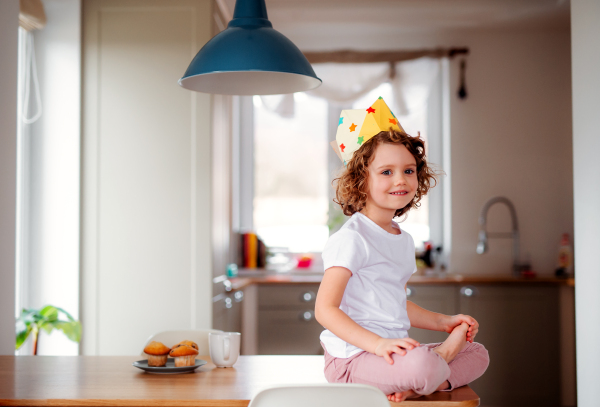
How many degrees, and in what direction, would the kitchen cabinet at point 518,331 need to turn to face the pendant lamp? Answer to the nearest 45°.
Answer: approximately 45° to its right

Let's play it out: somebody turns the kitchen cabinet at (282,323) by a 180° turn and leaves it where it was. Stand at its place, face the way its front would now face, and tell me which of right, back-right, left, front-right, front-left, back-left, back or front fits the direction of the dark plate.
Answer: back

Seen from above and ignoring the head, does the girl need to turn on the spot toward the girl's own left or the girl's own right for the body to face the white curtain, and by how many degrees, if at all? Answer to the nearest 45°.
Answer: approximately 135° to the girl's own left

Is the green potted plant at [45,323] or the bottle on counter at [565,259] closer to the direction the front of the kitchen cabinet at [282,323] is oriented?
the green potted plant

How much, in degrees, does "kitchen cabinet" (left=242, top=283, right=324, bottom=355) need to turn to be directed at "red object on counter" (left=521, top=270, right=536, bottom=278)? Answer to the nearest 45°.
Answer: approximately 90° to its left

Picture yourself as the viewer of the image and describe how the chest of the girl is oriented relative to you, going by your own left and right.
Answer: facing the viewer and to the right of the viewer

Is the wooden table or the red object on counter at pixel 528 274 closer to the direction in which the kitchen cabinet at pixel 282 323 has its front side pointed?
the wooden table

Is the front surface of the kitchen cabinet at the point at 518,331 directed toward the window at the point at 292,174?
no

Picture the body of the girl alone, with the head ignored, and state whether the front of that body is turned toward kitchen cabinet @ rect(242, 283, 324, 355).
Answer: no

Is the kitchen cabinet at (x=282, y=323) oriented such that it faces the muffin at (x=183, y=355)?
yes

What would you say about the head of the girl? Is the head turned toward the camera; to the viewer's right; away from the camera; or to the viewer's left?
toward the camera

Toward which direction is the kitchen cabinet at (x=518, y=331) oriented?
toward the camera

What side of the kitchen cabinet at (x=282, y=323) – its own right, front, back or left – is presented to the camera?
front

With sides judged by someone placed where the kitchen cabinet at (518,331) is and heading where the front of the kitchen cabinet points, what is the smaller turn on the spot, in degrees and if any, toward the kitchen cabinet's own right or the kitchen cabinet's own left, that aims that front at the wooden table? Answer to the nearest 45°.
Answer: approximately 45° to the kitchen cabinet's own right
